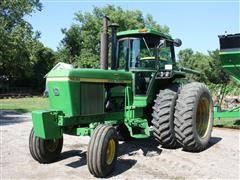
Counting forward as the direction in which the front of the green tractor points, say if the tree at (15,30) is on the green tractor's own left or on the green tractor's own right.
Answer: on the green tractor's own right

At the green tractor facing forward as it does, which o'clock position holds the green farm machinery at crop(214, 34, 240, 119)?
The green farm machinery is roughly at 6 o'clock from the green tractor.
